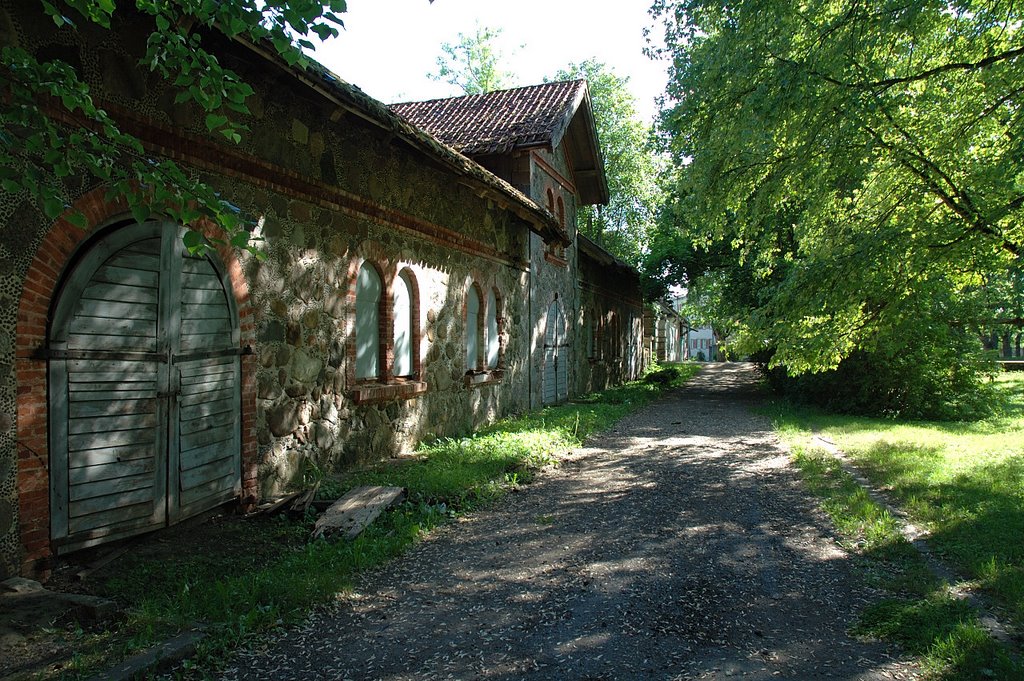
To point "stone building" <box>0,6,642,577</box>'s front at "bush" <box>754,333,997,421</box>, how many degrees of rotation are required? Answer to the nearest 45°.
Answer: approximately 45° to its left

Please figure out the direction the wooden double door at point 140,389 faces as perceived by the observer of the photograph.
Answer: facing the viewer and to the right of the viewer

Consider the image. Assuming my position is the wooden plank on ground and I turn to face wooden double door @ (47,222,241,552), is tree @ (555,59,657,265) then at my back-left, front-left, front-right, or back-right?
back-right

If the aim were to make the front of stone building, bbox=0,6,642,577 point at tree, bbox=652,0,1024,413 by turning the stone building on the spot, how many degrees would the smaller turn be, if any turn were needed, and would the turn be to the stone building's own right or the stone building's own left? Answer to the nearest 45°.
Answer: approximately 45° to the stone building's own left

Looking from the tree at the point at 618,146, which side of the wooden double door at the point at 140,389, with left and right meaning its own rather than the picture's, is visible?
left
